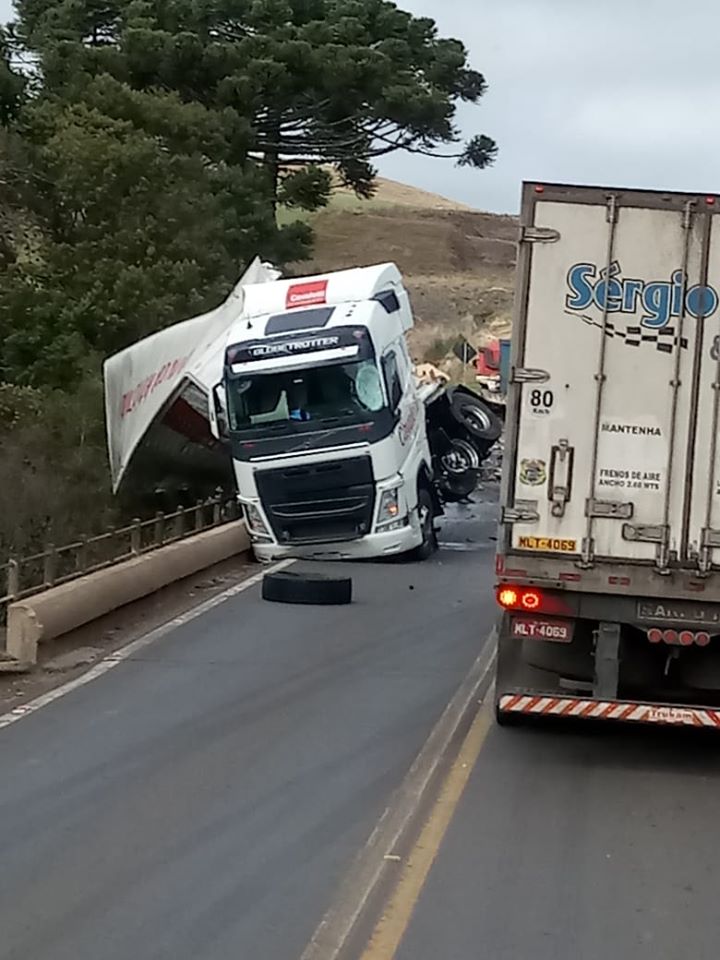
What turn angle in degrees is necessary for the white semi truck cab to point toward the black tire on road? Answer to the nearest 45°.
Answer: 0° — it already faces it

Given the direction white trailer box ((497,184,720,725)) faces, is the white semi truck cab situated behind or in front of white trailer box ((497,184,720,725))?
in front

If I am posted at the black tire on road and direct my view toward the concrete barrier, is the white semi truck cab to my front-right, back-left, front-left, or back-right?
back-right

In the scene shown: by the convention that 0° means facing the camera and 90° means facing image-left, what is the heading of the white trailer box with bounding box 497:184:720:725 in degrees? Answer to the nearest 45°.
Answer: approximately 180°

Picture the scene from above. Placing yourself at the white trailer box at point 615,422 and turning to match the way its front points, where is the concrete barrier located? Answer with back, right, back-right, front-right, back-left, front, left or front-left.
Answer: front-left

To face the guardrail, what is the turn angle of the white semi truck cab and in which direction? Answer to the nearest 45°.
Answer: approximately 90° to its right

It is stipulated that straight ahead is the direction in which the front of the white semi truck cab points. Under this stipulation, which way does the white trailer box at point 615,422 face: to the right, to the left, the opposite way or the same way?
the opposite way

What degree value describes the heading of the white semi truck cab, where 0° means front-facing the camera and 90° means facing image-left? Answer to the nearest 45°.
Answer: approximately 0°

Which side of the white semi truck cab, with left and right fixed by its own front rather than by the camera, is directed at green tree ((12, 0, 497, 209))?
back

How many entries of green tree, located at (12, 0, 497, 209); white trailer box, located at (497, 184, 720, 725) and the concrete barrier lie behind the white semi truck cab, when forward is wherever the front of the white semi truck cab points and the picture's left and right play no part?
1

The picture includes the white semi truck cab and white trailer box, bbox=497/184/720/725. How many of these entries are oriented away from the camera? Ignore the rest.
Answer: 1
